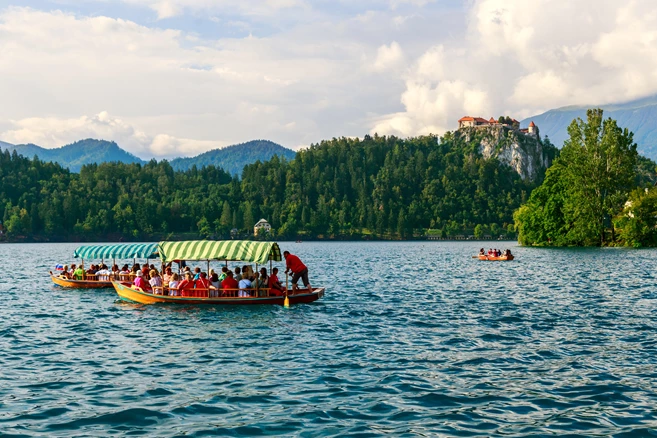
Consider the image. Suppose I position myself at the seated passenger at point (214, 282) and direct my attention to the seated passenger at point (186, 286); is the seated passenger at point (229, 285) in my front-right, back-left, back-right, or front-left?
back-left

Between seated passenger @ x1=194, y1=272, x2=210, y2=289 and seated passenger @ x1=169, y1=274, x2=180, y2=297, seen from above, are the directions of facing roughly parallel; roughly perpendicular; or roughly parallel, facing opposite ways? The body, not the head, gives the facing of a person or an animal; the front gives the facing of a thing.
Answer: roughly parallel

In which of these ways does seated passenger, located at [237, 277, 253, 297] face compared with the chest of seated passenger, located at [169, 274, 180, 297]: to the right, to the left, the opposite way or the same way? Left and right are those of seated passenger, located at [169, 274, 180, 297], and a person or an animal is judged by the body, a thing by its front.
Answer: the same way

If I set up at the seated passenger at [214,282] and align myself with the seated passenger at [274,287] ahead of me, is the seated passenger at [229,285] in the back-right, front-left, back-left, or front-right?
front-right

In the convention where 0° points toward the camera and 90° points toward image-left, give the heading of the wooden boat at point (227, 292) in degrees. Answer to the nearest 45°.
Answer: approximately 90°
